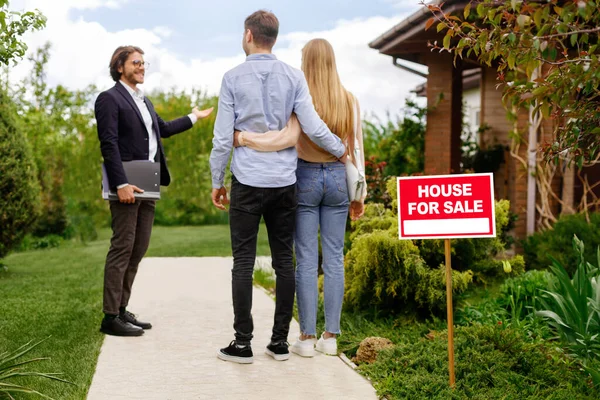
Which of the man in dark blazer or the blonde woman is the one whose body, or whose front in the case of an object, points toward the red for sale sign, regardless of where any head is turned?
the man in dark blazer

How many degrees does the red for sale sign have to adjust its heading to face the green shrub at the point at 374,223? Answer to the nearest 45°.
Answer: approximately 180°

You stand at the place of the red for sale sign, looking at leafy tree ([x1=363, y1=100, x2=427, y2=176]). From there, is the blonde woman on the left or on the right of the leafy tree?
left

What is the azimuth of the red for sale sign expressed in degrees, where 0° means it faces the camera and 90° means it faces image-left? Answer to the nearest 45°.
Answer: approximately 0°

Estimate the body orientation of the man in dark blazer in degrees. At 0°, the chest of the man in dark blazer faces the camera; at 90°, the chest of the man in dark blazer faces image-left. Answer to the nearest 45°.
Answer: approximately 315°

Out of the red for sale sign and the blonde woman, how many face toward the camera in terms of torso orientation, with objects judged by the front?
1

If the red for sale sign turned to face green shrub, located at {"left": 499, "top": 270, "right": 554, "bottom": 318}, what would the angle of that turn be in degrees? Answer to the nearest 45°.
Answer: approximately 180°

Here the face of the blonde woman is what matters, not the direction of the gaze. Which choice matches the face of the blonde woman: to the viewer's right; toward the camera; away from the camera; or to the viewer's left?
away from the camera

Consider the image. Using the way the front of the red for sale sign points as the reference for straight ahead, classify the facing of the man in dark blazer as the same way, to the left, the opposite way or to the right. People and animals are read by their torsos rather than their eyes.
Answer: to the left

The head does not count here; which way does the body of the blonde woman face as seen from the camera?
away from the camera

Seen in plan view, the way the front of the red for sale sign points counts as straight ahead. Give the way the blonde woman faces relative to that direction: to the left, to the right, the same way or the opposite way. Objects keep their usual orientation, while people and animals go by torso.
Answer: the opposite way

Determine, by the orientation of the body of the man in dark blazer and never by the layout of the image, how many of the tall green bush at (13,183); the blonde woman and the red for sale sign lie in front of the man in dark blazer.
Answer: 2
